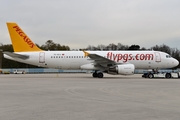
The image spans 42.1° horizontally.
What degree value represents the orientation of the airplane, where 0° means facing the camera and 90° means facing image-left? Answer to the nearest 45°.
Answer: approximately 270°
